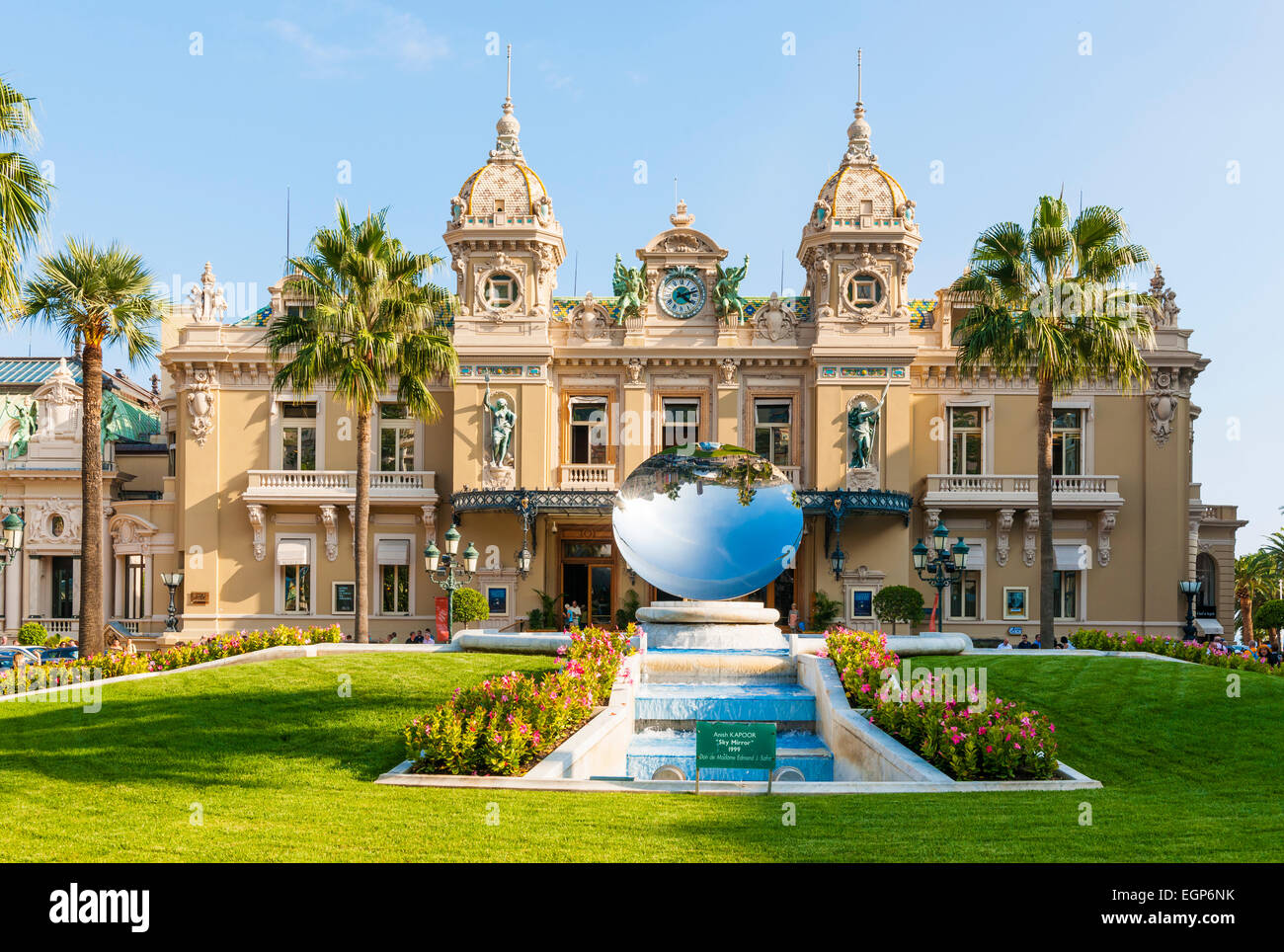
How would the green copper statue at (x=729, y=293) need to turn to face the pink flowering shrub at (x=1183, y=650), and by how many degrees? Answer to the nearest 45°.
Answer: approximately 45° to its left

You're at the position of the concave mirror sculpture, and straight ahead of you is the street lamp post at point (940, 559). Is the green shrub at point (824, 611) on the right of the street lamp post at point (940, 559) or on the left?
left

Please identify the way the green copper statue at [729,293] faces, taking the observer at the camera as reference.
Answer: facing the viewer

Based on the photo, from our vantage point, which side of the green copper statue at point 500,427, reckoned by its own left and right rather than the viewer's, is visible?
front

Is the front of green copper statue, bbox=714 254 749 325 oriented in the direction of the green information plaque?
yes

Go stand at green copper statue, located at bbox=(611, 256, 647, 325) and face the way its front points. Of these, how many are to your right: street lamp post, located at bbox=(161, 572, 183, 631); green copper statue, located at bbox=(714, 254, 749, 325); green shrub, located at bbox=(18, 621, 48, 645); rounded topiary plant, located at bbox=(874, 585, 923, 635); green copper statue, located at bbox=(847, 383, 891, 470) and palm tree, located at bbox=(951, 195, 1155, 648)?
2

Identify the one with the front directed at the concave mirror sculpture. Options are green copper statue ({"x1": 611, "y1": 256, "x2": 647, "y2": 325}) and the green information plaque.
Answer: the green copper statue

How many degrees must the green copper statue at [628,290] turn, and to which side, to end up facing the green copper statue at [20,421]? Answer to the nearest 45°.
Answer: approximately 90° to its right

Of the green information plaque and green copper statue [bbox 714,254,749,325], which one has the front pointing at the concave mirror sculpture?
the green copper statue

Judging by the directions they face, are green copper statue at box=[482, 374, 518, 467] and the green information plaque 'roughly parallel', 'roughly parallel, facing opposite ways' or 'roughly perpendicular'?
roughly parallel

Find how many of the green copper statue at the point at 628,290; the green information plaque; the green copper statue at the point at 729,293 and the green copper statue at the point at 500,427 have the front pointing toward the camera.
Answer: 4
